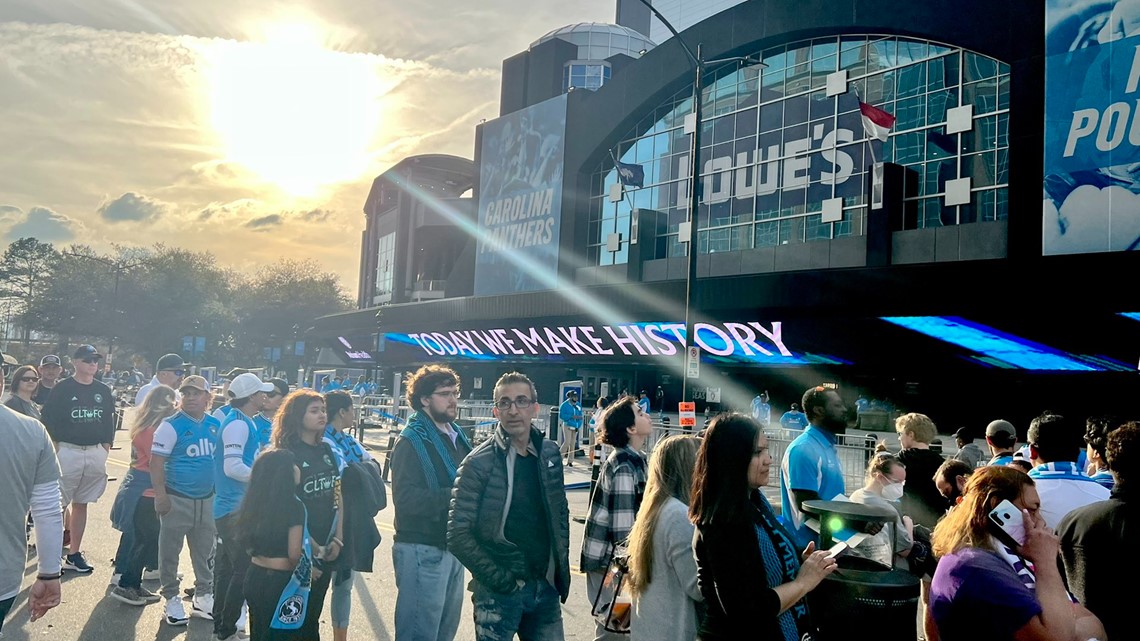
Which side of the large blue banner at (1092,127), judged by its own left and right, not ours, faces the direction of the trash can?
front

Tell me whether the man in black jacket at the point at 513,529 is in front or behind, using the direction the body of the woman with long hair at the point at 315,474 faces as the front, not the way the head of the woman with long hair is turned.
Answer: in front

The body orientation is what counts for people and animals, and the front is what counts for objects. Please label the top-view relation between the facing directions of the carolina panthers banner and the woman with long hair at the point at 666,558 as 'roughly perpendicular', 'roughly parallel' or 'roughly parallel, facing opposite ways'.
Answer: roughly parallel, facing opposite ways

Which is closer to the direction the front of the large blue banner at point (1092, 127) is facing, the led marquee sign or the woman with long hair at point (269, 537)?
the woman with long hair

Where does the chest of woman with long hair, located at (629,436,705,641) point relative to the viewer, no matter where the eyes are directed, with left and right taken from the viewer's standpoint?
facing away from the viewer and to the right of the viewer

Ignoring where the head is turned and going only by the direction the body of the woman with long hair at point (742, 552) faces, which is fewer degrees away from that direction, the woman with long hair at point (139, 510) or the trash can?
the trash can

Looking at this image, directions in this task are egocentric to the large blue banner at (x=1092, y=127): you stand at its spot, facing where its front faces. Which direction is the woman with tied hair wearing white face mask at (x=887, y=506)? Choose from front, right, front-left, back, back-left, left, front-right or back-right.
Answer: front

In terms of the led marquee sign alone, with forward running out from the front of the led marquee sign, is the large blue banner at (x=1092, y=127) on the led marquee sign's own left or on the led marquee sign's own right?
on the led marquee sign's own left

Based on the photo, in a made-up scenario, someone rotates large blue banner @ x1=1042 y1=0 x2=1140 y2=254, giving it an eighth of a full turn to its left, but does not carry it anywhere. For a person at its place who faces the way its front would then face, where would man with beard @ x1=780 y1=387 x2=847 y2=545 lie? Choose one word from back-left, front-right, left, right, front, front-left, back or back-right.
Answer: front-right

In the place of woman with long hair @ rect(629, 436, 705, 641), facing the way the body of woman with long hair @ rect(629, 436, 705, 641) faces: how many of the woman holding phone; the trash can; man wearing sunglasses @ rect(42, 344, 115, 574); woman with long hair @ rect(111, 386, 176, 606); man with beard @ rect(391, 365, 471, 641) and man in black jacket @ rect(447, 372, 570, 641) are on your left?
4

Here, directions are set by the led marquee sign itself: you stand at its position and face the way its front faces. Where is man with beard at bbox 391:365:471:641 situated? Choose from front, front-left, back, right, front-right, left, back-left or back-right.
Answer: front-left

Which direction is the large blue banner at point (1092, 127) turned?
toward the camera

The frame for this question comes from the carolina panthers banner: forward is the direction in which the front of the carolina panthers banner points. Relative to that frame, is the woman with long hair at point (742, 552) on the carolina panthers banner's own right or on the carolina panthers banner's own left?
on the carolina panthers banner's own left
